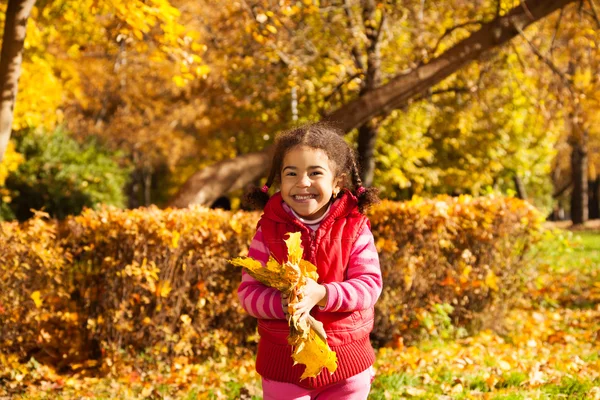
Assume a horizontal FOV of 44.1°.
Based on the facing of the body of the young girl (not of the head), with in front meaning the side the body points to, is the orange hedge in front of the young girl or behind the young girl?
behind

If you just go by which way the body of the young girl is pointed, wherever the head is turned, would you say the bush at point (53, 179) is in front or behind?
behind

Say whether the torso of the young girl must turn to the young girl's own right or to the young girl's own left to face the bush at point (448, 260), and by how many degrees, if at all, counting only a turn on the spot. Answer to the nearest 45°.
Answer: approximately 180°

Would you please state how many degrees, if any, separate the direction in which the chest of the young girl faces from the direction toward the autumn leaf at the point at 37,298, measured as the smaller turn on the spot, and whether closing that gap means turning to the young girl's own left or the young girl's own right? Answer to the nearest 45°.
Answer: approximately 135° to the young girl's own right

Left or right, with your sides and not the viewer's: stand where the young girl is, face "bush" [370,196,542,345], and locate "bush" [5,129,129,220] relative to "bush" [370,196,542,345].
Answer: left

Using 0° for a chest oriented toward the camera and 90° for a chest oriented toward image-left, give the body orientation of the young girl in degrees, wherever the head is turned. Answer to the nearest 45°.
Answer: approximately 0°
